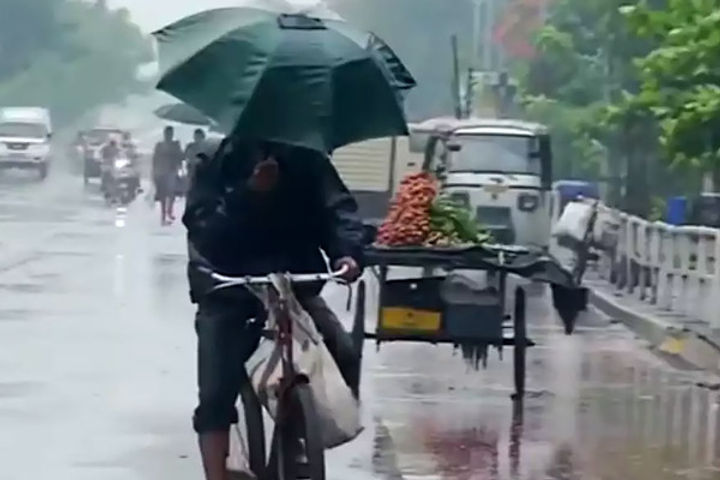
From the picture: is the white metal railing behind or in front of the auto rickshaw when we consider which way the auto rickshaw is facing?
in front

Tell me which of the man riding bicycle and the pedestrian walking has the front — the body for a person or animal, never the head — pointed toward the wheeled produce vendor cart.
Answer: the pedestrian walking

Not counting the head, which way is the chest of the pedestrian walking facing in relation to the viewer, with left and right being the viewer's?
facing the viewer

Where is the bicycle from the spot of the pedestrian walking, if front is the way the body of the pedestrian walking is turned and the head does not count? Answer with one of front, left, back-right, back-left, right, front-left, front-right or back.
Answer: front

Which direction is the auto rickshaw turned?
toward the camera

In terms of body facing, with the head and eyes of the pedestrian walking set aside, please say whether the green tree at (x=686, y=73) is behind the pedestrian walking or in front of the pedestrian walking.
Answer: in front
